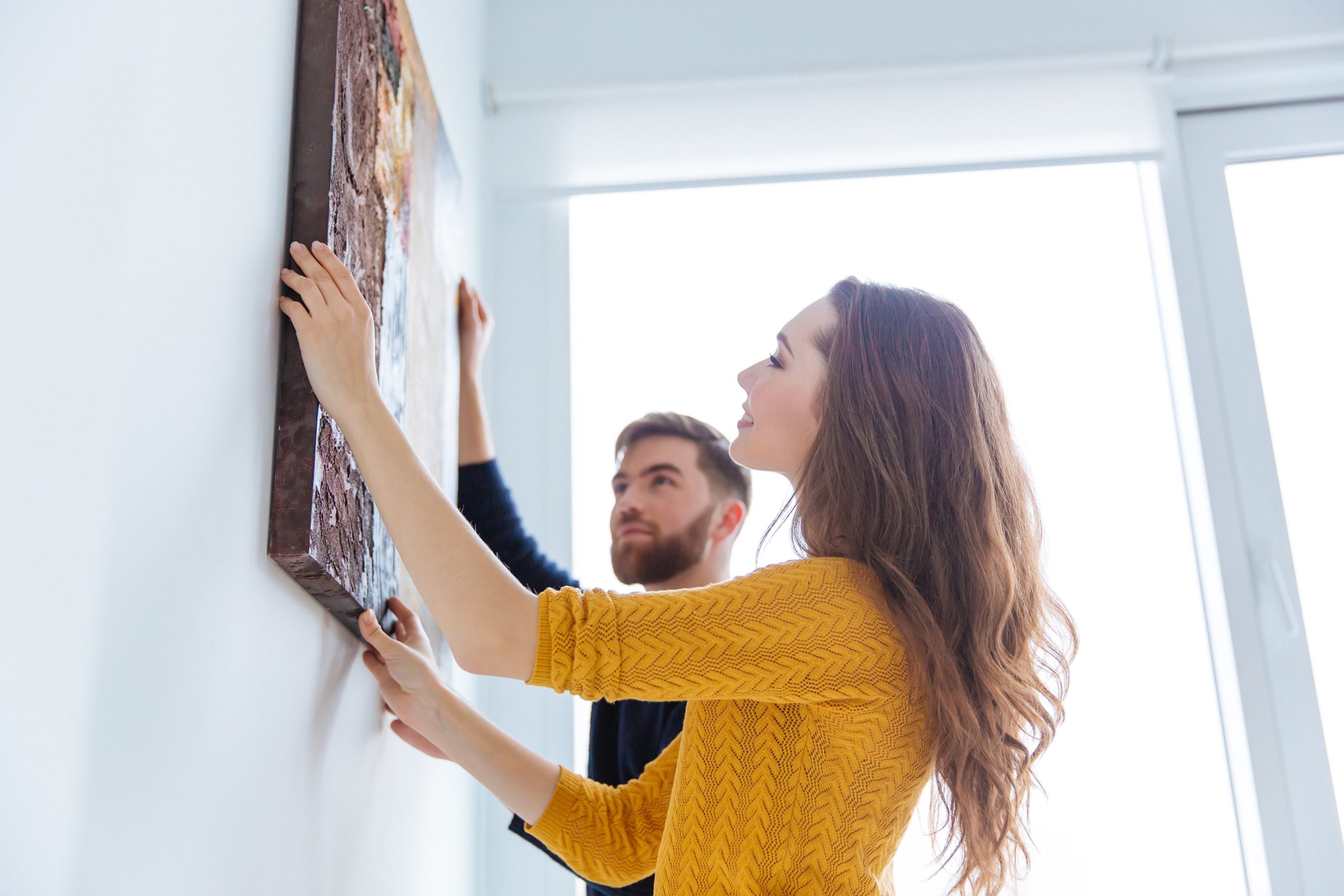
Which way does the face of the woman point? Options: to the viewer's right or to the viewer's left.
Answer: to the viewer's left

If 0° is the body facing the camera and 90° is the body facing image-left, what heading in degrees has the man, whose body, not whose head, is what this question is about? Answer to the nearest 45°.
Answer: approximately 45°

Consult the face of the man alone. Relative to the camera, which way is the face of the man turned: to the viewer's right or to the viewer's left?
to the viewer's left

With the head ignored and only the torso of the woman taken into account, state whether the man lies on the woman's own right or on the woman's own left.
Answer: on the woman's own right

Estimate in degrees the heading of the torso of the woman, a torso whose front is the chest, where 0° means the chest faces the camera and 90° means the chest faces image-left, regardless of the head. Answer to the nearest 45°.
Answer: approximately 90°
